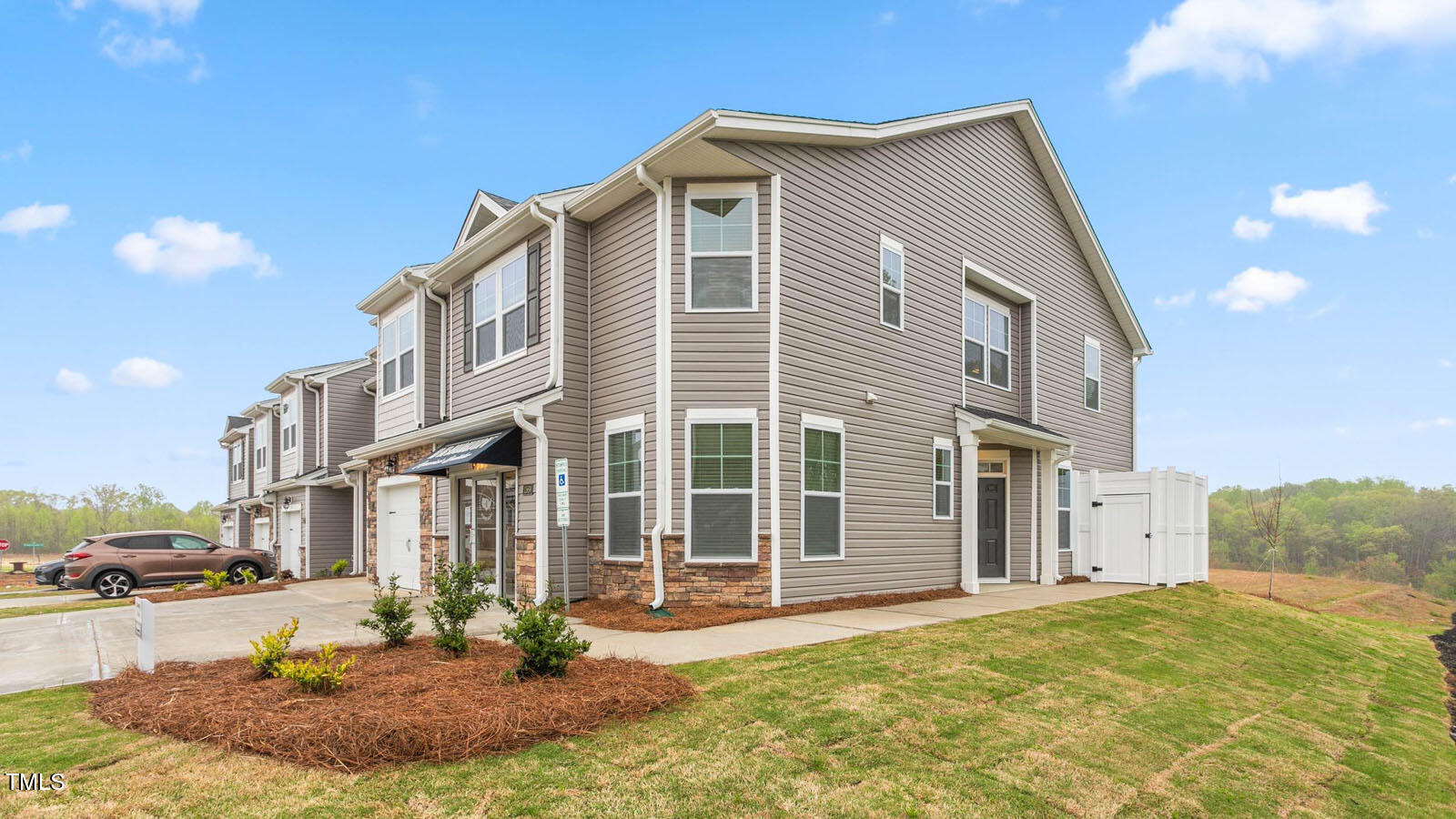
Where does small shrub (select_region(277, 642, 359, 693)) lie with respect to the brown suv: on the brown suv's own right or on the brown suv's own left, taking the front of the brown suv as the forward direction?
on the brown suv's own right

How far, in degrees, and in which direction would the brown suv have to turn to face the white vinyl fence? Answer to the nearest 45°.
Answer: approximately 45° to its right

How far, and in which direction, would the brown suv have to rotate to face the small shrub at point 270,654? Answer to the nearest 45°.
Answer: approximately 90° to its right

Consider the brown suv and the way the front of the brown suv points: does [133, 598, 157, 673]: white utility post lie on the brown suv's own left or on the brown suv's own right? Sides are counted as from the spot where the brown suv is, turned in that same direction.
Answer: on the brown suv's own right

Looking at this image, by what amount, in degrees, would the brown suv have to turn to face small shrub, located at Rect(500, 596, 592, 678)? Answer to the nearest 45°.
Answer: approximately 90° to its right

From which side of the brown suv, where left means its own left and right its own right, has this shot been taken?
right

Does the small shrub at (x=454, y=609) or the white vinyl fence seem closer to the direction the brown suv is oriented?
the white vinyl fence
